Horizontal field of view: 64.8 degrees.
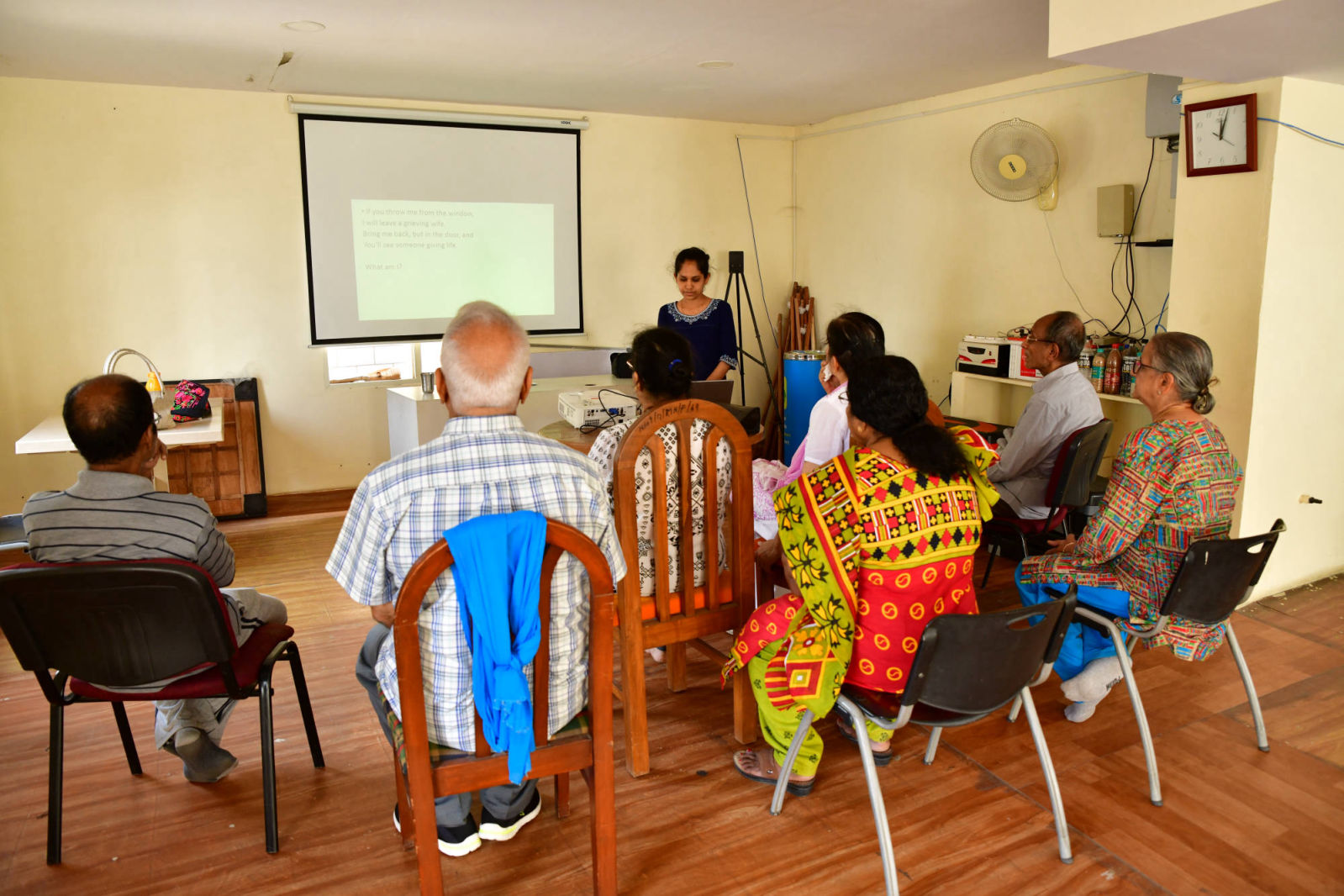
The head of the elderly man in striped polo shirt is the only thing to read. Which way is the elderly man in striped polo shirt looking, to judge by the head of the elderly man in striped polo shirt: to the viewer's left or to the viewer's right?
to the viewer's right

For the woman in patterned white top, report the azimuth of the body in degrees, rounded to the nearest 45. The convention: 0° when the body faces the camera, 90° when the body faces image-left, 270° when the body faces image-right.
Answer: approximately 180°

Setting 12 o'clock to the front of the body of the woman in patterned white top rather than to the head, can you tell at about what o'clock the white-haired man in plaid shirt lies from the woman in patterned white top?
The white-haired man in plaid shirt is roughly at 7 o'clock from the woman in patterned white top.

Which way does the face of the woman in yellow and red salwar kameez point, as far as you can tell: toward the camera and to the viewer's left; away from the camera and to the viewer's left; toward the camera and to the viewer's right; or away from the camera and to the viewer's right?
away from the camera and to the viewer's left

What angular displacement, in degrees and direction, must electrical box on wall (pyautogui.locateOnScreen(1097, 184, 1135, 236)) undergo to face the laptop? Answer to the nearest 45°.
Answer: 0° — it already faces it

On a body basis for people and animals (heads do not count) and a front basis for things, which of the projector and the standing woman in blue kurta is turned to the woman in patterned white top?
the standing woman in blue kurta

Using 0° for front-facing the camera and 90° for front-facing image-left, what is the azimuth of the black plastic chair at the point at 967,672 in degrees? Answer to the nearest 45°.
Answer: approximately 135°

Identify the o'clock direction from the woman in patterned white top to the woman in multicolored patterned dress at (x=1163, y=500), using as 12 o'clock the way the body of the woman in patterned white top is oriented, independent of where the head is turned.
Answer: The woman in multicolored patterned dress is roughly at 3 o'clock from the woman in patterned white top.

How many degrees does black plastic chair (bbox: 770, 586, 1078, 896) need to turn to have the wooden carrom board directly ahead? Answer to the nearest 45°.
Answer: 0° — it already faces it

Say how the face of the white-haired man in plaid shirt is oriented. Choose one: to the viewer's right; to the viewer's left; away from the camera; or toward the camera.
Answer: away from the camera
